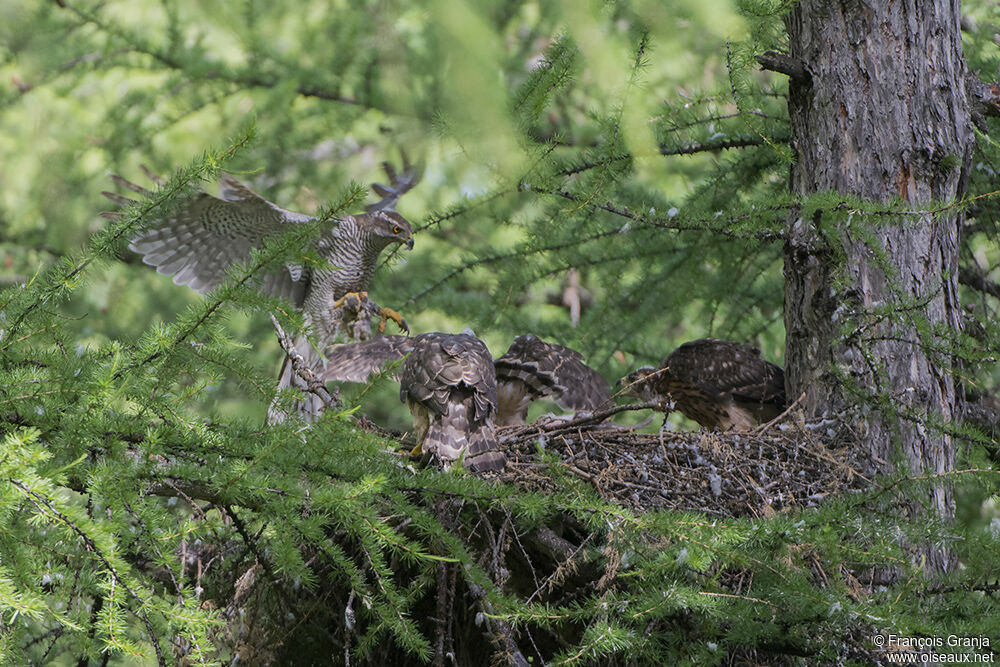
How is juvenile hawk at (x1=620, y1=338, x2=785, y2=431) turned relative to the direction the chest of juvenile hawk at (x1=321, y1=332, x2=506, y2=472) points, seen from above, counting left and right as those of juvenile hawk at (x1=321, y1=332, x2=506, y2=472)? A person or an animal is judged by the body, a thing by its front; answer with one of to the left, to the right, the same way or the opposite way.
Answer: to the left

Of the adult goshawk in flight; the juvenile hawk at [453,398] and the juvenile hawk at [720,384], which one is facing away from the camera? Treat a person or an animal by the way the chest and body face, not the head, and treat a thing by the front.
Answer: the juvenile hawk at [453,398]

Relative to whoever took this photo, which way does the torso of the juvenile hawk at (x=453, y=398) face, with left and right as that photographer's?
facing away from the viewer

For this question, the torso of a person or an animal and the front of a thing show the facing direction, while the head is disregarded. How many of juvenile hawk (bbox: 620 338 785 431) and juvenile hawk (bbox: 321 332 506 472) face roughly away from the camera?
1

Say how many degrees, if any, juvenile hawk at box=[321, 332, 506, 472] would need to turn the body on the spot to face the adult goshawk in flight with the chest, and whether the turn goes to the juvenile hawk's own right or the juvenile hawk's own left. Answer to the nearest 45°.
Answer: approximately 45° to the juvenile hawk's own left

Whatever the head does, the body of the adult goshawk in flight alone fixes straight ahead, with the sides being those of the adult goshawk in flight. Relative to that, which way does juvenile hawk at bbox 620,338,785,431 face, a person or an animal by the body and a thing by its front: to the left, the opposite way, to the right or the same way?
the opposite way

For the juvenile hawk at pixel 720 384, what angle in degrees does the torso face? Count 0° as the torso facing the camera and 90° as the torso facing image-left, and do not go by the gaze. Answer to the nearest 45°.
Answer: approximately 90°

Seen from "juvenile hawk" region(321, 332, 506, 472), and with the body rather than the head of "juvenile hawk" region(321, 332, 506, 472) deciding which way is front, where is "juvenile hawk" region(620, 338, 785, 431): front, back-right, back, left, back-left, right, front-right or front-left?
front-right

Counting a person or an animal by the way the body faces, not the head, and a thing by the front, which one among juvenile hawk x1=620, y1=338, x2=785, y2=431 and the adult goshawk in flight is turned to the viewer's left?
the juvenile hawk
